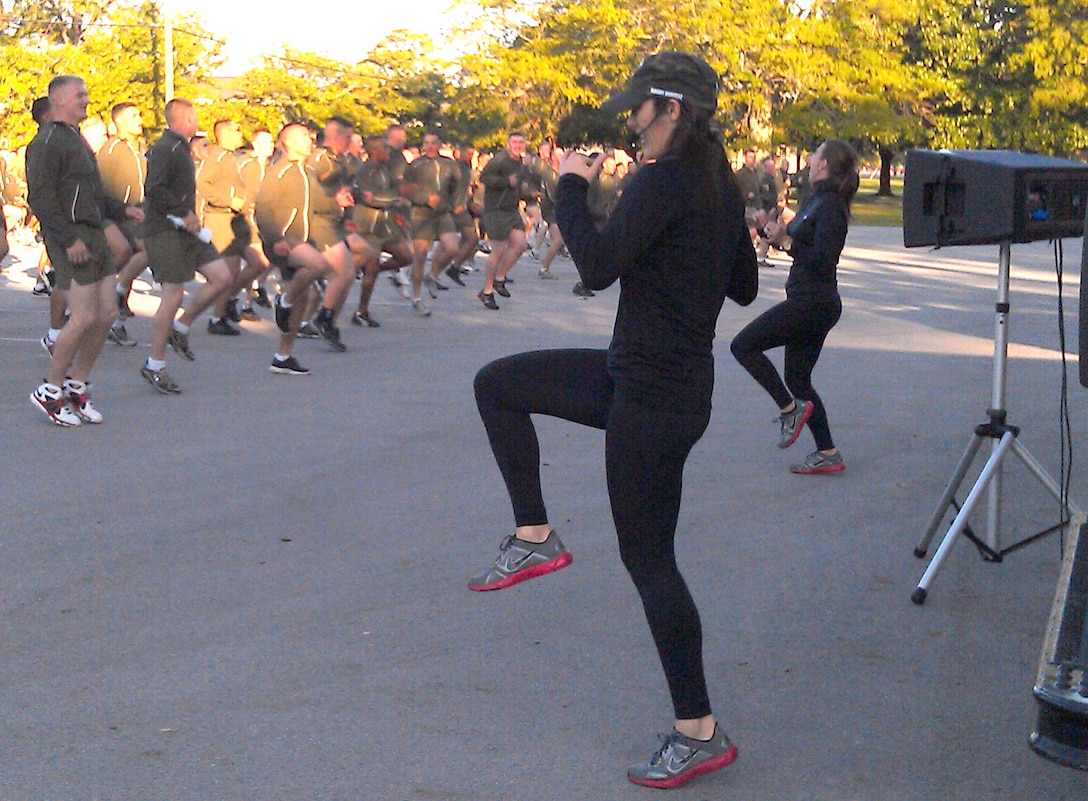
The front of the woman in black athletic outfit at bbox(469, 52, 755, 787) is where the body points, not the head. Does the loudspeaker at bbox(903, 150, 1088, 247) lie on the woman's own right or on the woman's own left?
on the woman's own right

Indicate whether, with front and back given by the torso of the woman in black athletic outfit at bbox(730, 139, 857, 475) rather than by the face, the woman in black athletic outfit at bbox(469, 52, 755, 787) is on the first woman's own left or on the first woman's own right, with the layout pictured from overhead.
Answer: on the first woman's own left

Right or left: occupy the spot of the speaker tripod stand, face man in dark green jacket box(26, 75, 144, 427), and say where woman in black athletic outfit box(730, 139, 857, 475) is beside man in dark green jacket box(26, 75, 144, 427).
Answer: right

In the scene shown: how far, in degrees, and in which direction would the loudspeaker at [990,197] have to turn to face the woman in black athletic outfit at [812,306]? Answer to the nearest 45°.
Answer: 0° — it already faces them

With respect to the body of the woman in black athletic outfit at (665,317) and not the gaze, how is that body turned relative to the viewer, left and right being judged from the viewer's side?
facing to the left of the viewer

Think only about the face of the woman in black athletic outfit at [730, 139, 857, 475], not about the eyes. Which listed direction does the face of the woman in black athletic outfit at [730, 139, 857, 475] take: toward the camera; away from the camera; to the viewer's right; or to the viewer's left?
to the viewer's left

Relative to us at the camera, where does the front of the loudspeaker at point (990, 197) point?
facing away from the viewer and to the left of the viewer

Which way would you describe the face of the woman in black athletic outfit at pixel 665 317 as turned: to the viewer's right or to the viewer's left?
to the viewer's left

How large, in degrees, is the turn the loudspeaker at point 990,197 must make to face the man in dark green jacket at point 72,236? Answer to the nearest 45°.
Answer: approximately 45° to its left
